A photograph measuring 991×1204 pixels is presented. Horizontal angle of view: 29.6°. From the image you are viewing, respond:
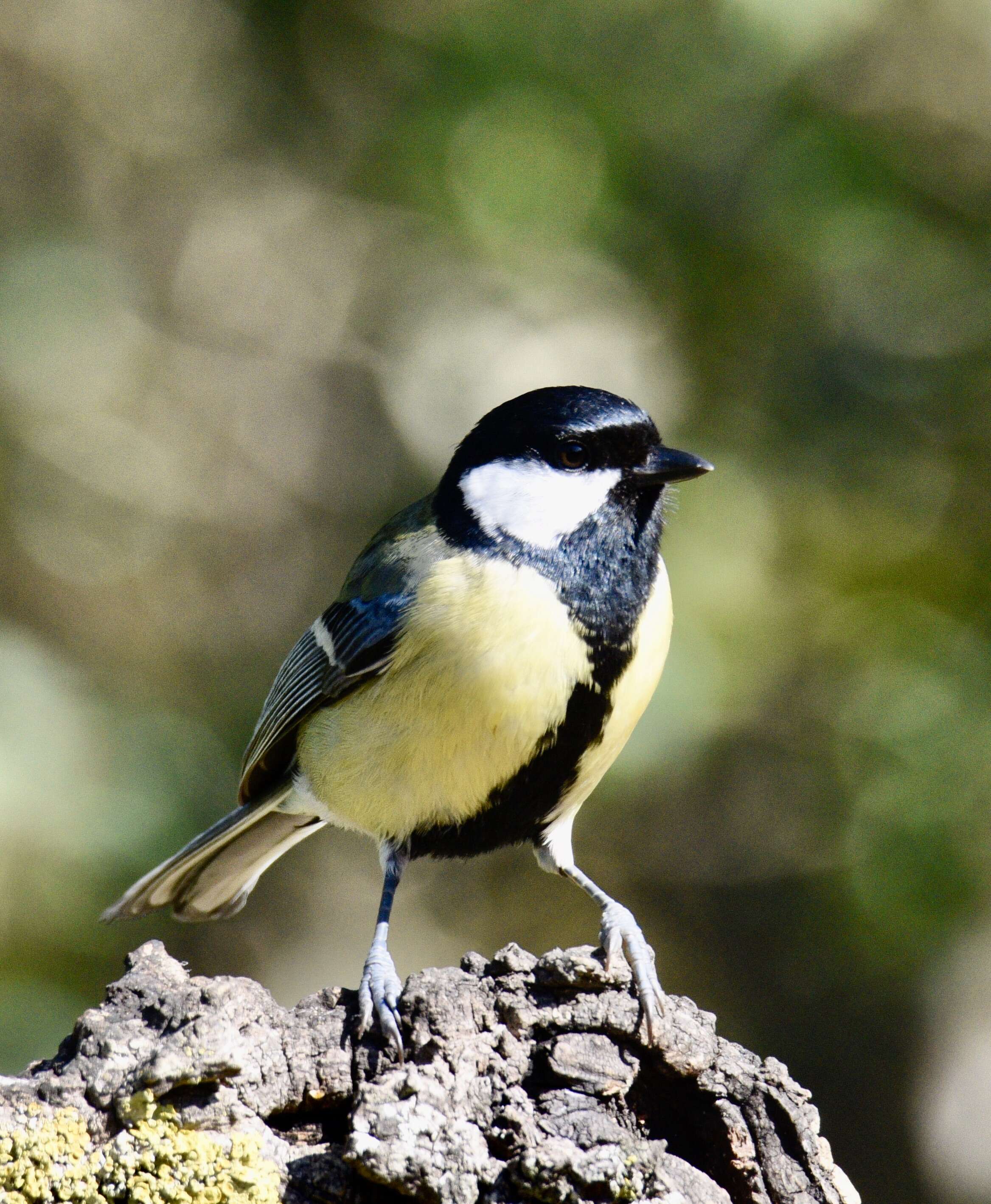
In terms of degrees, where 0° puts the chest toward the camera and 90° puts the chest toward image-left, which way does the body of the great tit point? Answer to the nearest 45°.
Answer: approximately 315°
